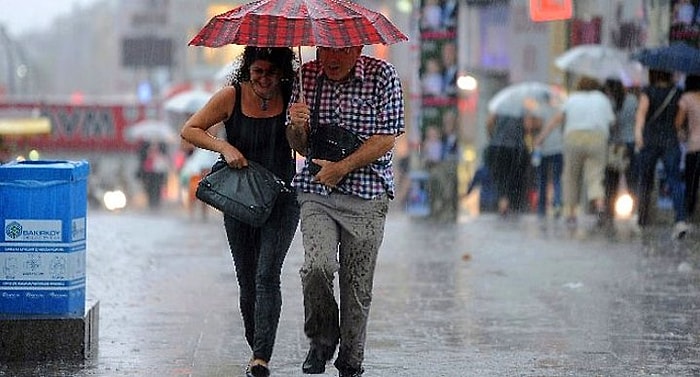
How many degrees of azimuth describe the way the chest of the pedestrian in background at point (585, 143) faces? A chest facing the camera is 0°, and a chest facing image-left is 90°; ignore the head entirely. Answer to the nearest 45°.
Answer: approximately 180°

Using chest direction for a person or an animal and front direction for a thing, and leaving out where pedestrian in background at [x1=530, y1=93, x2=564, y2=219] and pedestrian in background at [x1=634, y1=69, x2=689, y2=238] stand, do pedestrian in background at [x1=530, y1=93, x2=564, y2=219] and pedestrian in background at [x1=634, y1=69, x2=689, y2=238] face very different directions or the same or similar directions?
same or similar directions

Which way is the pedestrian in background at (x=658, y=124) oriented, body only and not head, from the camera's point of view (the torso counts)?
away from the camera

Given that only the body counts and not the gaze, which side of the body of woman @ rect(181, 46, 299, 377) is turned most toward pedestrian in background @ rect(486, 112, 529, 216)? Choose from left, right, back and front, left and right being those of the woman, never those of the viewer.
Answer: back

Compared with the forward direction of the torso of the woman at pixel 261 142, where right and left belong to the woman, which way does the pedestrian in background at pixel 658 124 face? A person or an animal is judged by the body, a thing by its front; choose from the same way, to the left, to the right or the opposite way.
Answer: the opposite way

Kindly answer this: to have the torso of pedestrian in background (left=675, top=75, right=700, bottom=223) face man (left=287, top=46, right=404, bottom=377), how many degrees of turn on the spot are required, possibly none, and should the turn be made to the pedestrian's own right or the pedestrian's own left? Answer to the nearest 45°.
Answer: approximately 180°

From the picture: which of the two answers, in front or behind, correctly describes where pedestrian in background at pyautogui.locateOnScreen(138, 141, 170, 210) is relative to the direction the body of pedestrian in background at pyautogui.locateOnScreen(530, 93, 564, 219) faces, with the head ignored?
in front

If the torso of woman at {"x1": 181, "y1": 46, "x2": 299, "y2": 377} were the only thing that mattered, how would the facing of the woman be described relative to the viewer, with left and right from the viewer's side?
facing the viewer

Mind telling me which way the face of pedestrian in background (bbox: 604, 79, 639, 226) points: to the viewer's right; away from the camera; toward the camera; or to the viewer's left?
away from the camera

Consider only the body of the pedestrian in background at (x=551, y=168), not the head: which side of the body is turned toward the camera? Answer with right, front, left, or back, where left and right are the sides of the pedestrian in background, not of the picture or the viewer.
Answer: back

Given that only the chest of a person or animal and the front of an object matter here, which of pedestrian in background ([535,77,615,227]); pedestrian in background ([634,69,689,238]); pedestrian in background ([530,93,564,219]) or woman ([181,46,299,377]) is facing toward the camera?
the woman

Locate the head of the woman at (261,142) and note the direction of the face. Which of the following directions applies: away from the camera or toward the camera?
toward the camera

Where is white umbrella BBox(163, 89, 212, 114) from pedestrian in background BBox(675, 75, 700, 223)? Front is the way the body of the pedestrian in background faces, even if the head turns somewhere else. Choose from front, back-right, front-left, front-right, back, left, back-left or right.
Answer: front-left

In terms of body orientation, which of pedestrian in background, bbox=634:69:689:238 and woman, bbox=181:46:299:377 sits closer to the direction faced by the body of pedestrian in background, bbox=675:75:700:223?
the pedestrian in background

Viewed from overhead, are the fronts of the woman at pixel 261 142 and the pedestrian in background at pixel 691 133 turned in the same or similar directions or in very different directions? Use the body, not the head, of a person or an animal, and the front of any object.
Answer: very different directions

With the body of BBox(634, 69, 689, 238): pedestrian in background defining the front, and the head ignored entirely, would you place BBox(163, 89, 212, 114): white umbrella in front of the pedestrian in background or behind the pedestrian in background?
in front

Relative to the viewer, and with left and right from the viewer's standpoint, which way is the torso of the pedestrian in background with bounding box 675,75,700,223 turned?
facing away from the viewer
